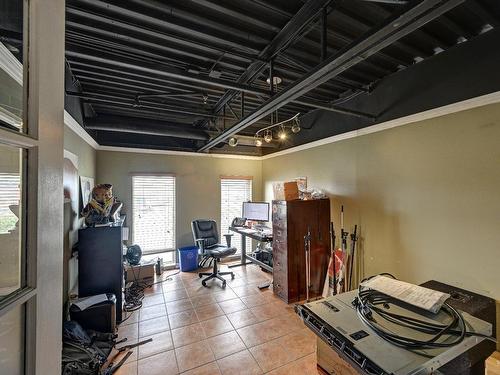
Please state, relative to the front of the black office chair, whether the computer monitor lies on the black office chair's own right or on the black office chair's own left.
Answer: on the black office chair's own left

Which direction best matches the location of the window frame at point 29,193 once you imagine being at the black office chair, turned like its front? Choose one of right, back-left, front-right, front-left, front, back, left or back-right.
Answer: front-right

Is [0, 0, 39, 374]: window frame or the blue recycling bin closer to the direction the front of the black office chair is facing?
the window frame

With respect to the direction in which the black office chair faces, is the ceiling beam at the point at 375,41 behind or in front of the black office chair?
in front

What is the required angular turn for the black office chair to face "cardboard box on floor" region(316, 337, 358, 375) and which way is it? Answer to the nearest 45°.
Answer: approximately 45° to its right
